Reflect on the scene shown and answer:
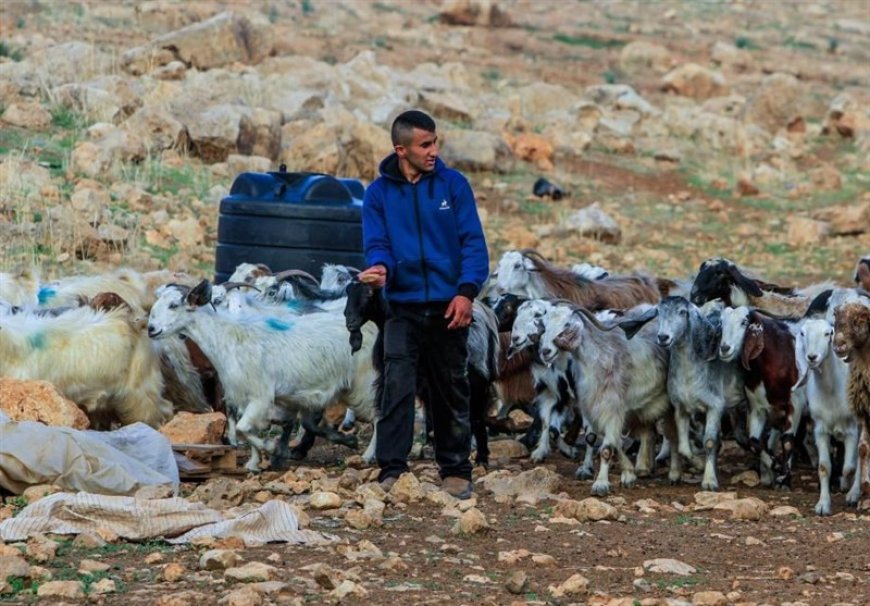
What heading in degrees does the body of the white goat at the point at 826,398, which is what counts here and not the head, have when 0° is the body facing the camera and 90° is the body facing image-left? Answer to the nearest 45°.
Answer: approximately 0°

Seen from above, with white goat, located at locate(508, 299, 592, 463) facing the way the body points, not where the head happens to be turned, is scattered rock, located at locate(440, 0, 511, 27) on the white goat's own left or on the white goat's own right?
on the white goat's own right

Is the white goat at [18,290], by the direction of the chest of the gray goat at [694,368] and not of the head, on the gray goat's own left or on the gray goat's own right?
on the gray goat's own right

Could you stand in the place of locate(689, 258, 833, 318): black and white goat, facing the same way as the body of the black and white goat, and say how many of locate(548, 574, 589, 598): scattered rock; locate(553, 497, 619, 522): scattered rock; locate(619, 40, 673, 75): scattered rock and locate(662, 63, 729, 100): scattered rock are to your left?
2

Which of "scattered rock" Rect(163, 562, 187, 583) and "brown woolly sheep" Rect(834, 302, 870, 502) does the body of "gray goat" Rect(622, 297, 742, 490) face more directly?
the scattered rock

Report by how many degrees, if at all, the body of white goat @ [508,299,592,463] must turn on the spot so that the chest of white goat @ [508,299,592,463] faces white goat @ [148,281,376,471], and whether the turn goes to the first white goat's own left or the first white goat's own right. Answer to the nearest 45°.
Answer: approximately 45° to the first white goat's own right

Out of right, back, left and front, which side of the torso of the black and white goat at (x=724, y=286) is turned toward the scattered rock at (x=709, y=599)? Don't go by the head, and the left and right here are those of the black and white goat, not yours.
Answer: left
